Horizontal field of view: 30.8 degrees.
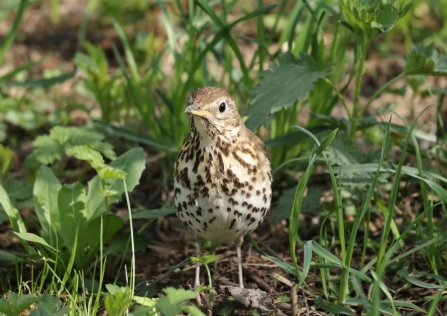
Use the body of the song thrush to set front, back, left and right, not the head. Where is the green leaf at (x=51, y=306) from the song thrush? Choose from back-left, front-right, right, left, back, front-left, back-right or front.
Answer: front-right

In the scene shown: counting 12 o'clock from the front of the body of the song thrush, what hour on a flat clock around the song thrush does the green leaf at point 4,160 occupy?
The green leaf is roughly at 4 o'clock from the song thrush.

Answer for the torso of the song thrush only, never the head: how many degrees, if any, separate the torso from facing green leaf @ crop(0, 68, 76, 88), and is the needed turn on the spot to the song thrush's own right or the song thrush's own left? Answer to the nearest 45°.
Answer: approximately 135° to the song thrush's own right

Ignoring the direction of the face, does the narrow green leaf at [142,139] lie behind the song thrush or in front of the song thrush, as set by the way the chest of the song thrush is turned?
behind

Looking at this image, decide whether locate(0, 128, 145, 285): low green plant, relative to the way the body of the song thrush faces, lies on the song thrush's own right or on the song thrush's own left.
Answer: on the song thrush's own right

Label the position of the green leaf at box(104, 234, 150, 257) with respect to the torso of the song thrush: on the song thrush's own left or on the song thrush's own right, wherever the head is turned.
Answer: on the song thrush's own right

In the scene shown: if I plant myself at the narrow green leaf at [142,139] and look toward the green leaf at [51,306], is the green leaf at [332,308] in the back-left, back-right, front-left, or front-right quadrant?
front-left

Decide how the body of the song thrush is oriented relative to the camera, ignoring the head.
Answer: toward the camera

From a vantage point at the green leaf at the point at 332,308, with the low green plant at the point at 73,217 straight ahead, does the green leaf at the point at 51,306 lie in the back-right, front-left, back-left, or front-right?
front-left

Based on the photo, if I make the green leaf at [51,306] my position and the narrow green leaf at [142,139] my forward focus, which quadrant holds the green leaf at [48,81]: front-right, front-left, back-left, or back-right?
front-left
